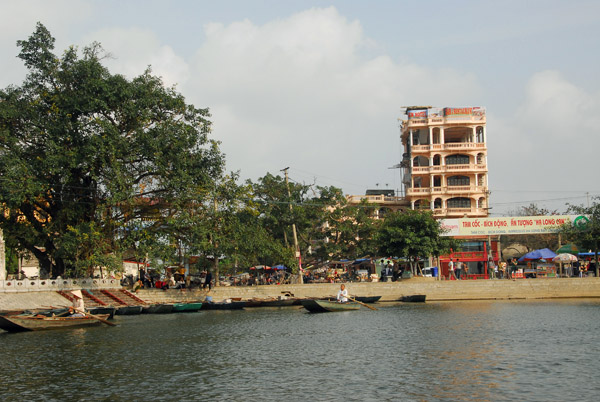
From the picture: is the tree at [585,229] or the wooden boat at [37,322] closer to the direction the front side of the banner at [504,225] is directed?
the wooden boat

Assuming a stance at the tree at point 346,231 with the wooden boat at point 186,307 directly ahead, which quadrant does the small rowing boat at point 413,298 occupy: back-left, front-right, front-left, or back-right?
front-left

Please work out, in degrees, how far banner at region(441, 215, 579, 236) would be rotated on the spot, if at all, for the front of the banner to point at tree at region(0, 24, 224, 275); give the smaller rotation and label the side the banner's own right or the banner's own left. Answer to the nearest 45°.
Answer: approximately 45° to the banner's own right

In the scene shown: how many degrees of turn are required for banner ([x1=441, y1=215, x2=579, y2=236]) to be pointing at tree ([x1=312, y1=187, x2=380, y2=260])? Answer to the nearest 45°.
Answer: approximately 90° to its right

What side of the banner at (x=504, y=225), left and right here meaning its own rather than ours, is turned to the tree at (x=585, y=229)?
left

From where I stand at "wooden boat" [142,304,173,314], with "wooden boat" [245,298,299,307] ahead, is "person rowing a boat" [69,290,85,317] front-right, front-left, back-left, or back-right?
back-right

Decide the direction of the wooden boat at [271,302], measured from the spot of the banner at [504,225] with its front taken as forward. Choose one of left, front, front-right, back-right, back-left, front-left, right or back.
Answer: front-right

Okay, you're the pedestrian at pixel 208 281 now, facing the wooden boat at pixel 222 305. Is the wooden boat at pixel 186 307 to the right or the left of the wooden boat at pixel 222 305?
right

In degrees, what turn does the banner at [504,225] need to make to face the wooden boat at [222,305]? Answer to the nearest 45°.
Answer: approximately 45° to its right

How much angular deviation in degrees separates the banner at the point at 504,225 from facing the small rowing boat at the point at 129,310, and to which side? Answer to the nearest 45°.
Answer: approximately 45° to its right

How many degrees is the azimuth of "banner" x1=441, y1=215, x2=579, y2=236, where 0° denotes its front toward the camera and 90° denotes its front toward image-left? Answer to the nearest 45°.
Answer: approximately 0°

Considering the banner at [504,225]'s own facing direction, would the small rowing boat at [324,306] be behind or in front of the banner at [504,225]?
in front

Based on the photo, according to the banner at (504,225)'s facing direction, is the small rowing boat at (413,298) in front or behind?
in front
